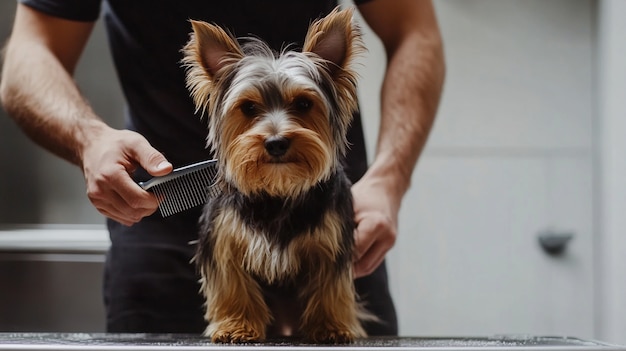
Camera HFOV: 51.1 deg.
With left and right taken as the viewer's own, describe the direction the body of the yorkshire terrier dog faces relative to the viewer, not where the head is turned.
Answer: facing the viewer

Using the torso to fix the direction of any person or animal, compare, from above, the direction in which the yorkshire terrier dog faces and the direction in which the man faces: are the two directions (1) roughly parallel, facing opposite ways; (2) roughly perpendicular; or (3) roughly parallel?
roughly parallel

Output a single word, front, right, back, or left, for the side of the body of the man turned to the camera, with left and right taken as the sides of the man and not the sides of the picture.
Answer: front
